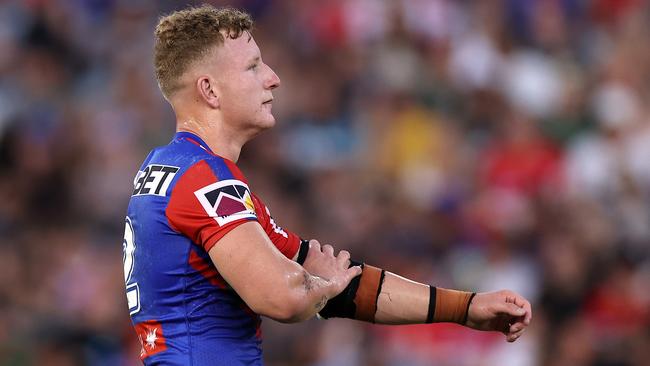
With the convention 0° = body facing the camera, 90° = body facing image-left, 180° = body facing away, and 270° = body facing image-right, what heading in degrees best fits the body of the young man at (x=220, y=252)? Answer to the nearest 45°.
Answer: approximately 270°

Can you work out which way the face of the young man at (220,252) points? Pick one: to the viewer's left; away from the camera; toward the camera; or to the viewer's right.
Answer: to the viewer's right
